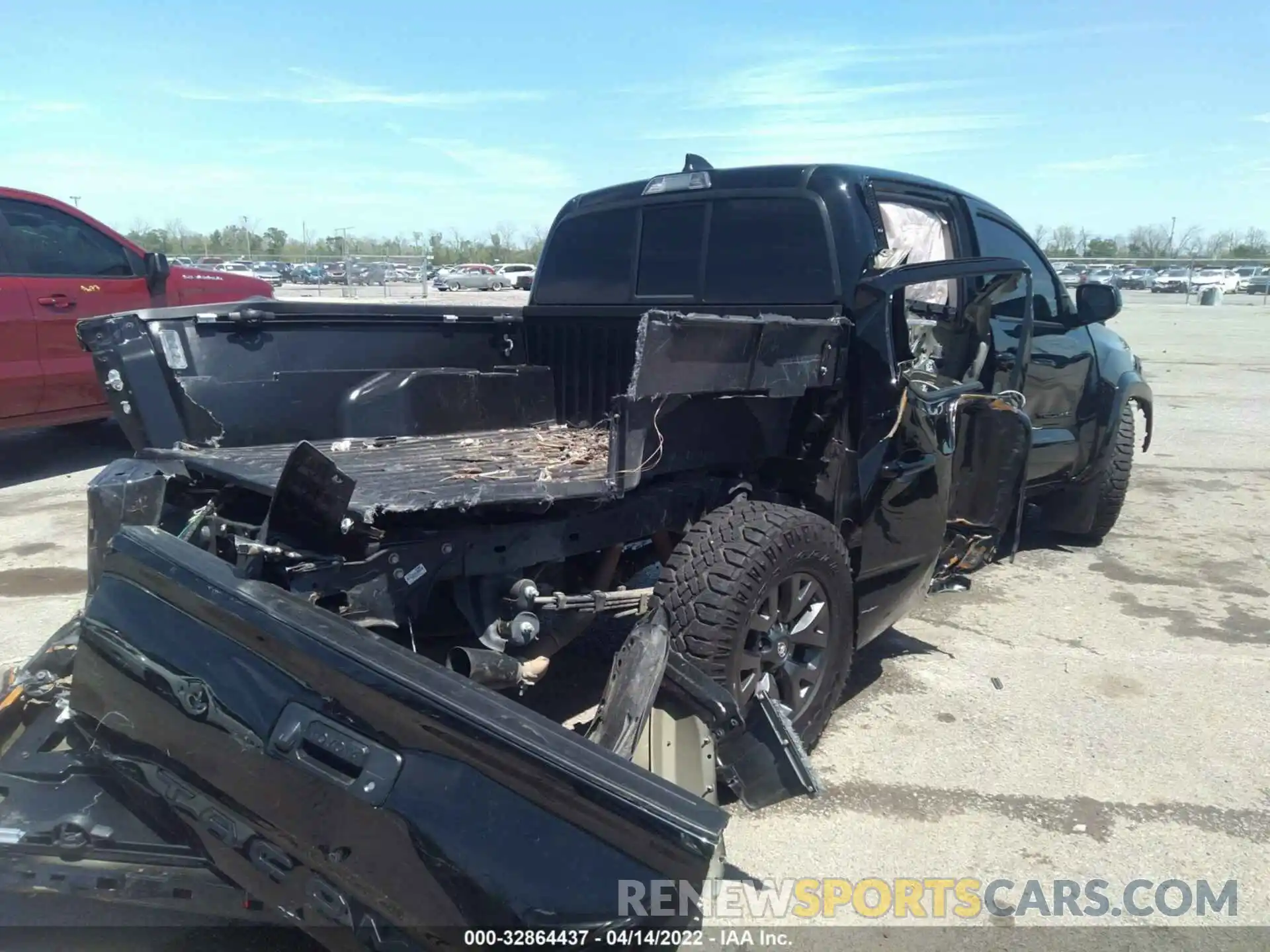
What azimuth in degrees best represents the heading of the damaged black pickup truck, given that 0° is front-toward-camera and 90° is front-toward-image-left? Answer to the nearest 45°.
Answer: approximately 225°

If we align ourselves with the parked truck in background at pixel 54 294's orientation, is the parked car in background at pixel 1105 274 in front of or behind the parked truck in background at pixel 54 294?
in front

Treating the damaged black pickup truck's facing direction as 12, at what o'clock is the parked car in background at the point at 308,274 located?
The parked car in background is roughly at 10 o'clock from the damaged black pickup truck.

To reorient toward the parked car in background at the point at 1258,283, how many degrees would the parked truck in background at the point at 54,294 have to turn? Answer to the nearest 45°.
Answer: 0° — it already faces it

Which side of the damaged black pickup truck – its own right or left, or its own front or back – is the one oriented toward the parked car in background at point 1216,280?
front

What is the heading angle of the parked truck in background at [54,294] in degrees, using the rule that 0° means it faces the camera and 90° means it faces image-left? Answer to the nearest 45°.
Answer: approximately 270°

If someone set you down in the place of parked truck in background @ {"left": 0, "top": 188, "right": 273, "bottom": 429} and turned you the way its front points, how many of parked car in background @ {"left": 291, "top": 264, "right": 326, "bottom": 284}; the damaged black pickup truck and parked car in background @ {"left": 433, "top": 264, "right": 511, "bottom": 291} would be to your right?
1

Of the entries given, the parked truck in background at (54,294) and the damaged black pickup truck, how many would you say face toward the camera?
0

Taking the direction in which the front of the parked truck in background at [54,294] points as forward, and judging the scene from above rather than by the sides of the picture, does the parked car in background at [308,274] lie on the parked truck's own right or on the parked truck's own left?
on the parked truck's own left

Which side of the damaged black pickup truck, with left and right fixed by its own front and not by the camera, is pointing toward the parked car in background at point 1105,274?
front

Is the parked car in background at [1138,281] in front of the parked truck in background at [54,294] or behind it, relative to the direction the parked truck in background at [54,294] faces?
in front

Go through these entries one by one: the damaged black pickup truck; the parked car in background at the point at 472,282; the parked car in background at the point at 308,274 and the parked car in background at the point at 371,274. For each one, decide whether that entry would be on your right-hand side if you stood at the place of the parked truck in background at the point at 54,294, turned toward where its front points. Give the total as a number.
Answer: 1

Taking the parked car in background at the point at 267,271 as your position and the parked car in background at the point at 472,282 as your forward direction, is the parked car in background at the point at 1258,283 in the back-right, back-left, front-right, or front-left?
front-left
